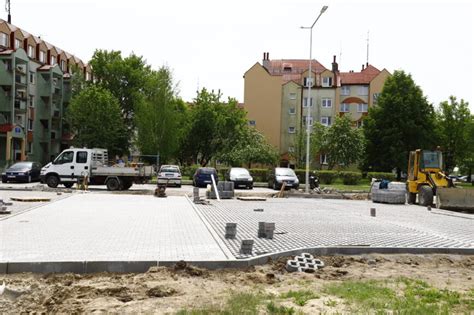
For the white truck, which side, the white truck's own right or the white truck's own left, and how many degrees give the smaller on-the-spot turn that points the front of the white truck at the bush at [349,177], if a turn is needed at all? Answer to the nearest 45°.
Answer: approximately 135° to the white truck's own right

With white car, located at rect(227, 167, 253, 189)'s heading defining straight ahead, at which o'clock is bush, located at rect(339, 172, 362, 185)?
The bush is roughly at 9 o'clock from the white car.

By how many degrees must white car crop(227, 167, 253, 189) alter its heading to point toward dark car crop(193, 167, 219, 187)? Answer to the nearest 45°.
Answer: approximately 135° to its right

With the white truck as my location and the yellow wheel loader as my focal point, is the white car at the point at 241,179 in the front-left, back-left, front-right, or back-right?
front-left

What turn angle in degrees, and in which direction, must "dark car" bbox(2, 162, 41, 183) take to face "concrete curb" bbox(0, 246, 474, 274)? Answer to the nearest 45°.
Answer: approximately 45° to its left

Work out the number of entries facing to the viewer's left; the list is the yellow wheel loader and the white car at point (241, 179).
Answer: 0

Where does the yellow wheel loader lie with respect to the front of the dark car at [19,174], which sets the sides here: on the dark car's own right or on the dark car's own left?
on the dark car's own left

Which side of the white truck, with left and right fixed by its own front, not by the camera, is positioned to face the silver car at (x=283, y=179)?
back

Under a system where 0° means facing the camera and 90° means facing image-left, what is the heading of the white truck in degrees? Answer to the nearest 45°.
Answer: approximately 90°

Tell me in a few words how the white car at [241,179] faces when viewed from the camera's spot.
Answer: facing the viewer and to the right of the viewer

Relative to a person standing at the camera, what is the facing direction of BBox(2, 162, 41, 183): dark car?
facing the viewer and to the left of the viewer

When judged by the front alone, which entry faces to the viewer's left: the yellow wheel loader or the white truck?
the white truck

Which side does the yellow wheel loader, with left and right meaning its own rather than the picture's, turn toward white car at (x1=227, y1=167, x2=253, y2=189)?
back
